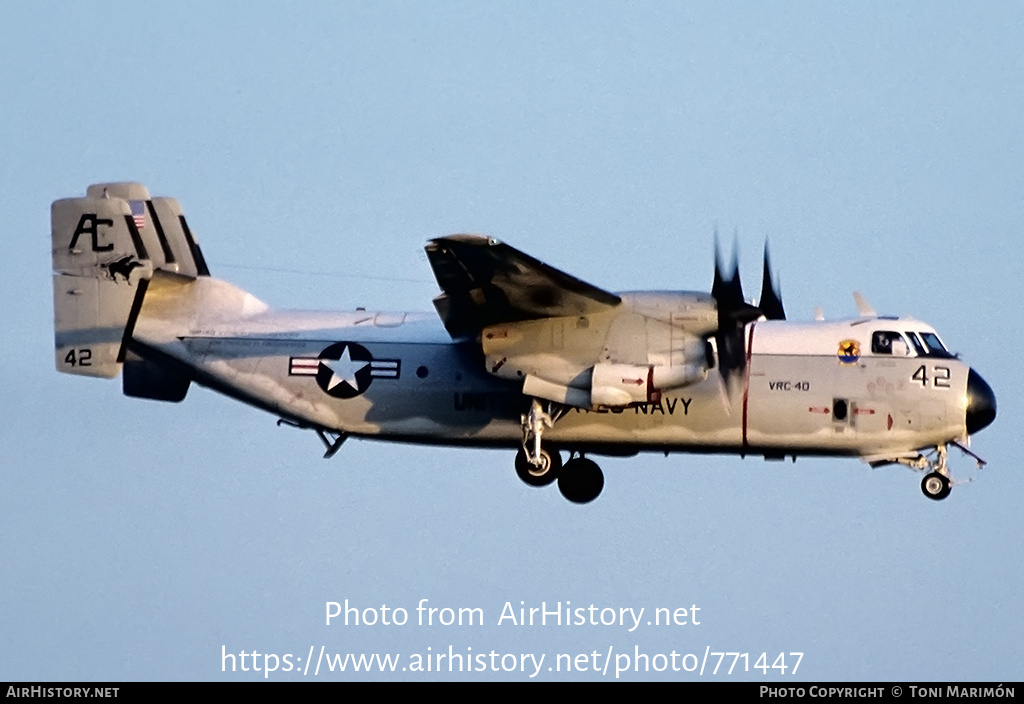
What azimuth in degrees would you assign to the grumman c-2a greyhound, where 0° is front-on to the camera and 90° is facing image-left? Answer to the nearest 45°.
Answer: approximately 270°
